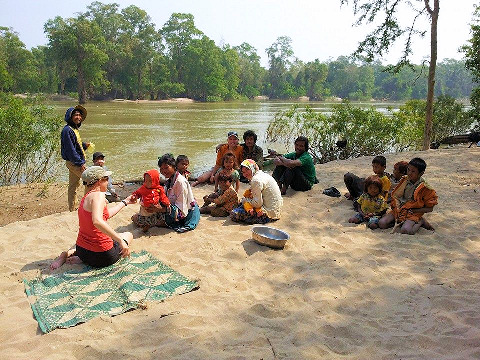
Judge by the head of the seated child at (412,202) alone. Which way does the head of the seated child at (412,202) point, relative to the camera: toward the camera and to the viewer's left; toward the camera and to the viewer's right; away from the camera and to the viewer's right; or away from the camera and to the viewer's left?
toward the camera and to the viewer's left

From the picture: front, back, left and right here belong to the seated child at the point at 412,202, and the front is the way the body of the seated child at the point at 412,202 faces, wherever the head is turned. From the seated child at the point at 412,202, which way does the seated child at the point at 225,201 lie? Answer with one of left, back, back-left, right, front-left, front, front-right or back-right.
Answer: front-right

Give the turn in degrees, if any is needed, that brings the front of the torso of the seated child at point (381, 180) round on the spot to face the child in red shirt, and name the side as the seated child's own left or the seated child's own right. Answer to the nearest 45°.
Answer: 0° — they already face them

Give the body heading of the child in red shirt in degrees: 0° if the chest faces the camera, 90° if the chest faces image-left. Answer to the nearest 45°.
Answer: approximately 45°

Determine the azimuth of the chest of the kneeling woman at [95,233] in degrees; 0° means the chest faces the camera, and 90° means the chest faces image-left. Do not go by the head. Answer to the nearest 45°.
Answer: approximately 225°

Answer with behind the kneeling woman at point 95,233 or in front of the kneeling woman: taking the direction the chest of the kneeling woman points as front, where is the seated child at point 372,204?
in front

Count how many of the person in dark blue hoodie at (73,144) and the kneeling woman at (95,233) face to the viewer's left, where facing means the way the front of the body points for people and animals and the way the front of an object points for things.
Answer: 0

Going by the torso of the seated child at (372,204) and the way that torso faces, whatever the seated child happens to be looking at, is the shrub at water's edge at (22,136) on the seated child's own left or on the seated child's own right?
on the seated child's own right

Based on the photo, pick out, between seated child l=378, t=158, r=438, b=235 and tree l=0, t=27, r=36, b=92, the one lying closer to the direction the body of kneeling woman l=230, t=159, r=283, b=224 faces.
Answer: the tree

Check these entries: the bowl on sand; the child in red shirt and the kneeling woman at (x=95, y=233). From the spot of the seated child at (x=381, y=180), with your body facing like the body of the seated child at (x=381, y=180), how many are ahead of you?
3

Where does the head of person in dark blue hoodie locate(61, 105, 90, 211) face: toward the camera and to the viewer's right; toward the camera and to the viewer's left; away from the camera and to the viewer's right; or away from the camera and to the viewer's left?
toward the camera and to the viewer's right

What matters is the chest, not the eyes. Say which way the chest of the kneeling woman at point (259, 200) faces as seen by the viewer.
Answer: to the viewer's left

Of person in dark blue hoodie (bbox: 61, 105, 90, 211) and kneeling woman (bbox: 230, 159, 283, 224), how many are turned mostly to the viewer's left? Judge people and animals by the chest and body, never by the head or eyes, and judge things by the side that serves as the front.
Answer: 1
